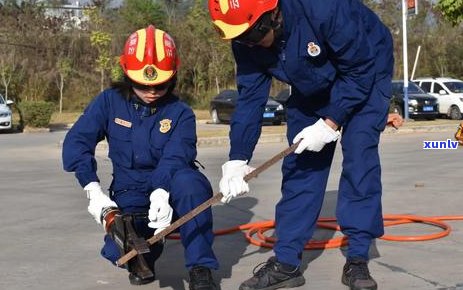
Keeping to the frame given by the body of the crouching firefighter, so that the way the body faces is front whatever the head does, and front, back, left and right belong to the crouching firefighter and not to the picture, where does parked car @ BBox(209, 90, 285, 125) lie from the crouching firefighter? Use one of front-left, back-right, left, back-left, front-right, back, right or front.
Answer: back

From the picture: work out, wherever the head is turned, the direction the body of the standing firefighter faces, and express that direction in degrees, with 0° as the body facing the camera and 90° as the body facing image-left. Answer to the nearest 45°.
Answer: approximately 45°

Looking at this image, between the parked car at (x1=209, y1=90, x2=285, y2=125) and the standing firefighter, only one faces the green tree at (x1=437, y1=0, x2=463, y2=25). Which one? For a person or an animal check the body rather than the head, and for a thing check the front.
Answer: the parked car

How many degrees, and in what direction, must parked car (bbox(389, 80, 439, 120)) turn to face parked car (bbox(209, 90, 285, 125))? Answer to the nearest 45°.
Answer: approximately 135° to its right

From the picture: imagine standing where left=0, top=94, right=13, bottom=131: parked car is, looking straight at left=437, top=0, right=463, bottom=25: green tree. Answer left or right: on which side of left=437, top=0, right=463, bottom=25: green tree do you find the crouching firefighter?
right

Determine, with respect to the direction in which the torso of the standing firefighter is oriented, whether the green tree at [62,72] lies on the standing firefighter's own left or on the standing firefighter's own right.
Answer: on the standing firefighter's own right
